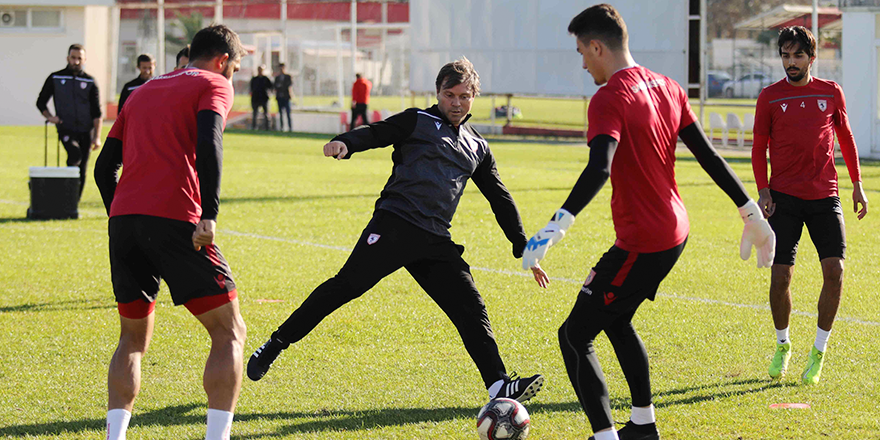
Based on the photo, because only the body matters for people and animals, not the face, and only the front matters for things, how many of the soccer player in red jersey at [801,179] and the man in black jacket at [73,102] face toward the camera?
2

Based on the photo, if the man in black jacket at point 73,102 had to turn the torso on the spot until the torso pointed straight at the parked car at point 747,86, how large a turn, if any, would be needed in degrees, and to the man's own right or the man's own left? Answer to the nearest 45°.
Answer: approximately 135° to the man's own left

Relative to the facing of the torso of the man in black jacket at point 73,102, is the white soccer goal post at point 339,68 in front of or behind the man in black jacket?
behind

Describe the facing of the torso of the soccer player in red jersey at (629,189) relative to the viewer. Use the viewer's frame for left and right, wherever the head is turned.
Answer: facing away from the viewer and to the left of the viewer

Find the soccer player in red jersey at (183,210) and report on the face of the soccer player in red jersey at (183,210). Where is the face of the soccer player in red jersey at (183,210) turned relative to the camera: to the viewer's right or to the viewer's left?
to the viewer's right

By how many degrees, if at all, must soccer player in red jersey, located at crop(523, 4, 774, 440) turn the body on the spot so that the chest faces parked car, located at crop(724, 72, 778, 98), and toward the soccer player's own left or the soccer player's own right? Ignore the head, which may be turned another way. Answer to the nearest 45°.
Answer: approximately 45° to the soccer player's own right

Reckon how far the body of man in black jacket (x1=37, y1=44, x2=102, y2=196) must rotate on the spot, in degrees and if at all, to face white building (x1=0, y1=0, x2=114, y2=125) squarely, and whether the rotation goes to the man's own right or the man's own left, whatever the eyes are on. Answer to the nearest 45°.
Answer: approximately 180°

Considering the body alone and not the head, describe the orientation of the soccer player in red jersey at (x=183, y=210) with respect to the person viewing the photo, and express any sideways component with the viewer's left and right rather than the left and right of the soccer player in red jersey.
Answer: facing away from the viewer and to the right of the viewer

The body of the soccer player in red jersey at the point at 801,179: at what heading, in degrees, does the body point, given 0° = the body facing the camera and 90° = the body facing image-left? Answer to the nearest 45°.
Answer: approximately 0°
